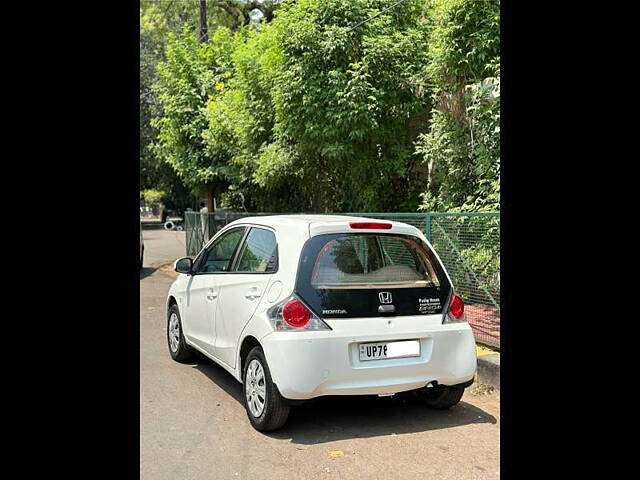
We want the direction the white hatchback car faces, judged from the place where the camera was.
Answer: facing away from the viewer and to the left of the viewer

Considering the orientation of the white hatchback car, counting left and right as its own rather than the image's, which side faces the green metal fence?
right

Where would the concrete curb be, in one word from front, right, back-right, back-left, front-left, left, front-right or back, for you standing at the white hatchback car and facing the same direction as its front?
right
